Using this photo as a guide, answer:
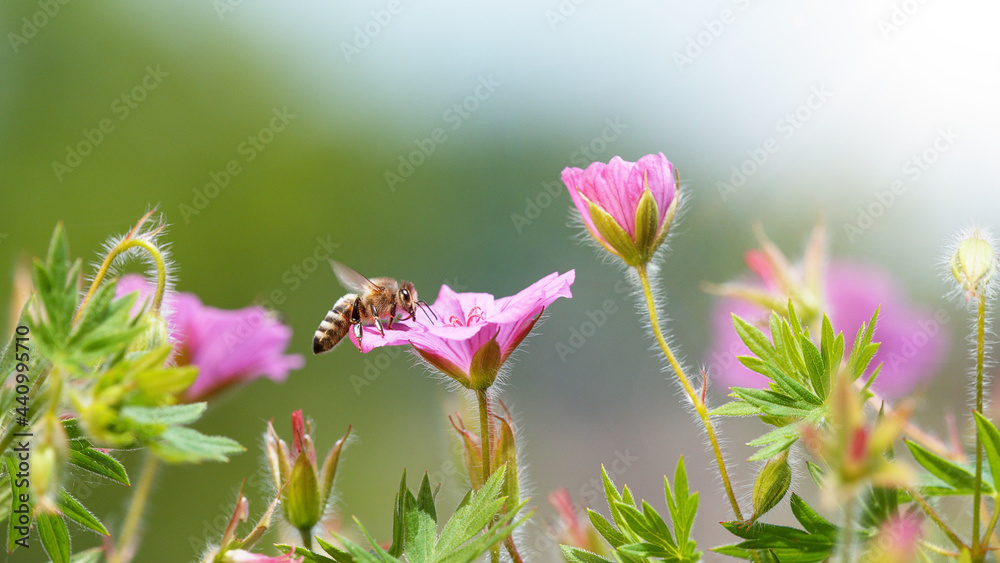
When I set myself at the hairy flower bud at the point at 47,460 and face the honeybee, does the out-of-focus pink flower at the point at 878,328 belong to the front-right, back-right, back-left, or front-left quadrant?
front-right

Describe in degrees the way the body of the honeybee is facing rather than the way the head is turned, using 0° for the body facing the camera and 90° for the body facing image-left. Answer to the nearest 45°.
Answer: approximately 270°
